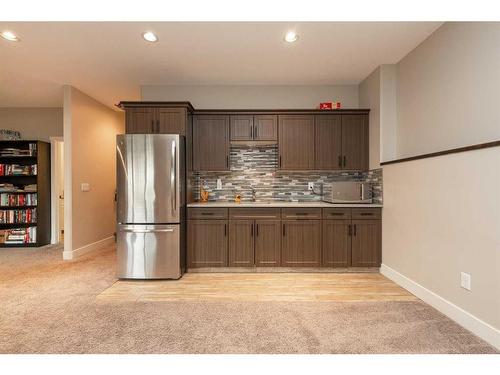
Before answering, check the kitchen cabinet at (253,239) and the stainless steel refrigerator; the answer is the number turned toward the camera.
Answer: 2

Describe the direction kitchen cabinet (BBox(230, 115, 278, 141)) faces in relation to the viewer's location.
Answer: facing the viewer

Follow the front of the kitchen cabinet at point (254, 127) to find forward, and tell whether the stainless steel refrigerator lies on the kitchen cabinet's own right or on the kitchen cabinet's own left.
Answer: on the kitchen cabinet's own right

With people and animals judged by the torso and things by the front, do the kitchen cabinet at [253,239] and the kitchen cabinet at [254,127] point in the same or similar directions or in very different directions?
same or similar directions

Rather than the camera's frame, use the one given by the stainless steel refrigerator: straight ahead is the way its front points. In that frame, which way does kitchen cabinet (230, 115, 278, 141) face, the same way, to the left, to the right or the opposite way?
the same way

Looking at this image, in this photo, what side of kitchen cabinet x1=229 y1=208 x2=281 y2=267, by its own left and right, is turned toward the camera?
front

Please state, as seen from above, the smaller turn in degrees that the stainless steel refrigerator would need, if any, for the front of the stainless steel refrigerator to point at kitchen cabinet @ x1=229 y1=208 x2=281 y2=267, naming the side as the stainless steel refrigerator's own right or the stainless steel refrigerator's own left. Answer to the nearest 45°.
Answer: approximately 90° to the stainless steel refrigerator's own left

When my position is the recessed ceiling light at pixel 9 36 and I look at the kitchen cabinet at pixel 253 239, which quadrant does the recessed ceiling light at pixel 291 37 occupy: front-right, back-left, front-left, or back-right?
front-right

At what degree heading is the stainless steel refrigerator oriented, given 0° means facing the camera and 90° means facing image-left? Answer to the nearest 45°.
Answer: approximately 0°

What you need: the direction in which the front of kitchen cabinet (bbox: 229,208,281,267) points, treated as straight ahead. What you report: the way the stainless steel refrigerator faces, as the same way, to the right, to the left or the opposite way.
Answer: the same way
